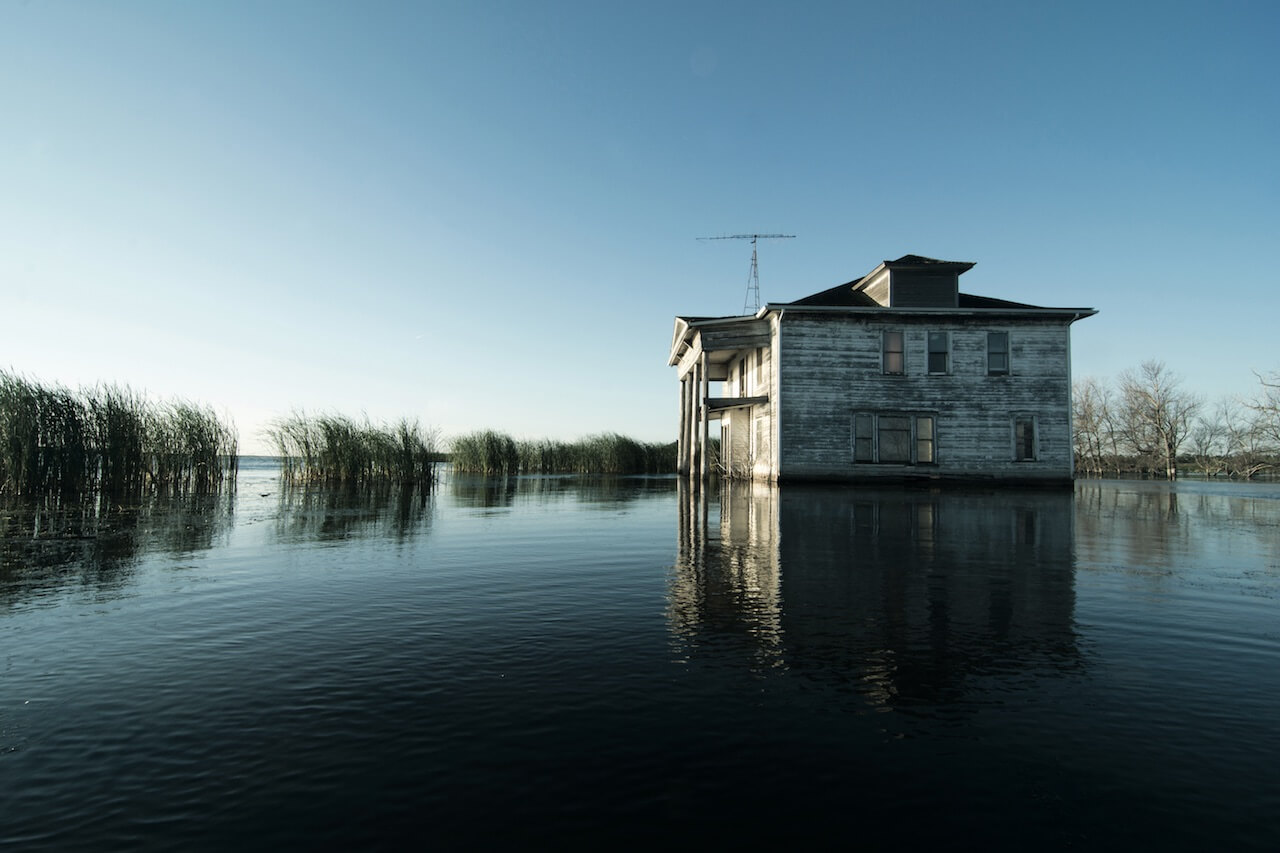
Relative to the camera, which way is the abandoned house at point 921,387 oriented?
to the viewer's left

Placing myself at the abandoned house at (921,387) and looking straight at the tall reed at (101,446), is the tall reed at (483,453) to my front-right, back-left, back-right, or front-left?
front-right

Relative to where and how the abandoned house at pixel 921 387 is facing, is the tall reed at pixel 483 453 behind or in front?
in front

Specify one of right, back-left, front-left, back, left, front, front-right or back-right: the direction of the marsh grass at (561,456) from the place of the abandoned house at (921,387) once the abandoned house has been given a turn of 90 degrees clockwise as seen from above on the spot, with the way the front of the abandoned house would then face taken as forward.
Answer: front-left

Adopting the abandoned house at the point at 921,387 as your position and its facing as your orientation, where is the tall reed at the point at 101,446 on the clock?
The tall reed is roughly at 11 o'clock from the abandoned house.
